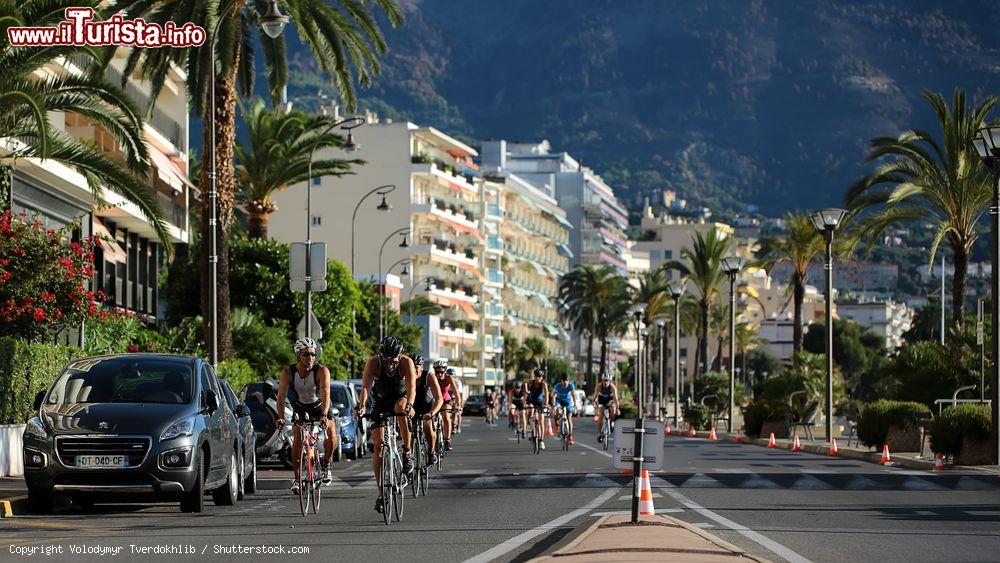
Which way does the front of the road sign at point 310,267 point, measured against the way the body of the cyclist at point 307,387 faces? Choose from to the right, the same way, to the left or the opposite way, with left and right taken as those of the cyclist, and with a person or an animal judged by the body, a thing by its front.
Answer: the opposite way

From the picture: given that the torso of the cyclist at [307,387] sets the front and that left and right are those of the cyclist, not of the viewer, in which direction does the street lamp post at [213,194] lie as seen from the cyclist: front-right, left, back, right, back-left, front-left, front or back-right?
back

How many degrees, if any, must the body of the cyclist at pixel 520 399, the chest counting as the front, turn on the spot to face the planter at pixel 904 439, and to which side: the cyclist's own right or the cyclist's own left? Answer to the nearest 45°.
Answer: approximately 45° to the cyclist's own left

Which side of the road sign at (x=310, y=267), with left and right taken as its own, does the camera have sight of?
back

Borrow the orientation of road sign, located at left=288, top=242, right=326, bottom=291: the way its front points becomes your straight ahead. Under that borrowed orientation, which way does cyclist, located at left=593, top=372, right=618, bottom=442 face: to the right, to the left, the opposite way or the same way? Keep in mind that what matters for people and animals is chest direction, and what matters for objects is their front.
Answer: the opposite way

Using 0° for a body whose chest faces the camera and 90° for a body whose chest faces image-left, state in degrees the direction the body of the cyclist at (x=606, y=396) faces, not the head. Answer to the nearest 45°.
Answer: approximately 0°

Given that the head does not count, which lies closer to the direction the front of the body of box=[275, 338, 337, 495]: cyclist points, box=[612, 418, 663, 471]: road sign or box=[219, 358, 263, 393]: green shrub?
the road sign

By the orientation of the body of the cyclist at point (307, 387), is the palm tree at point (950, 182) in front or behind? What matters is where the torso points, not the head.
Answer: behind
